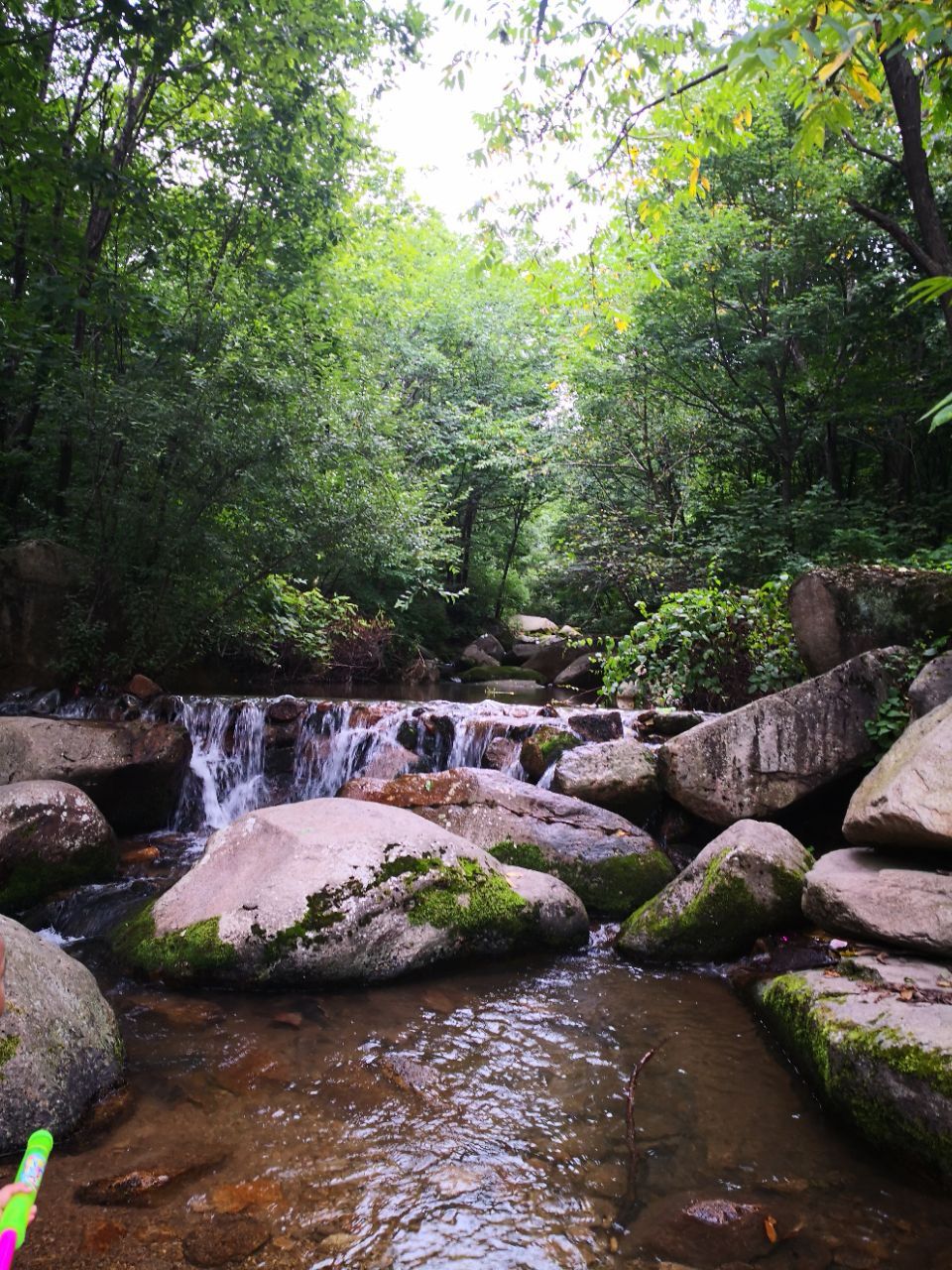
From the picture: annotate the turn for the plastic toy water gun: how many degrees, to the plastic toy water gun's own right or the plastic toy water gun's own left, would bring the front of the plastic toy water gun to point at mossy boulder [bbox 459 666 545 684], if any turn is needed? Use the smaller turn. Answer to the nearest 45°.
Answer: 0° — it already faces it

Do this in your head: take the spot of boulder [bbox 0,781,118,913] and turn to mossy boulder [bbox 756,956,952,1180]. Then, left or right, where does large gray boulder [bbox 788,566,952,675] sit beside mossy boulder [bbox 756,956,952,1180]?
left

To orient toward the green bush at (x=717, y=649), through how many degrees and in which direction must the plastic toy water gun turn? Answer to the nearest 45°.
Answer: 0° — it already faces it

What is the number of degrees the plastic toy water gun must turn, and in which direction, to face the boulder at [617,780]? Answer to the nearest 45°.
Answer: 0° — it already faces it

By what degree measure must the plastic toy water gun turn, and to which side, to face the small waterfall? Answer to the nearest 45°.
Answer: approximately 45° to its left

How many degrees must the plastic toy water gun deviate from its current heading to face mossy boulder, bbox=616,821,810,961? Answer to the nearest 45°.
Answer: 0° — it already faces it

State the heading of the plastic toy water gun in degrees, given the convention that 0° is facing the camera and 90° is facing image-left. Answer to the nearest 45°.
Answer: approximately 225°
